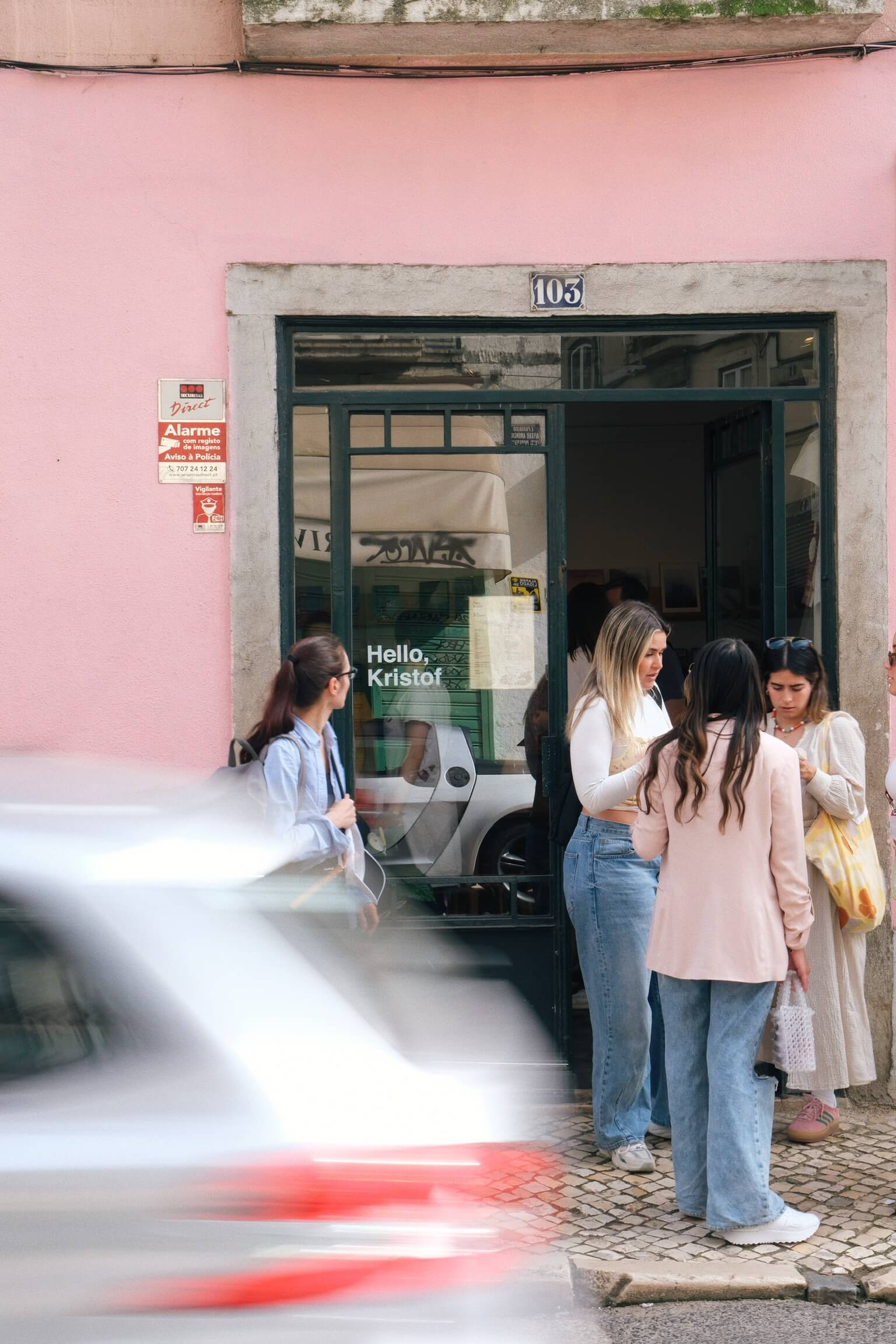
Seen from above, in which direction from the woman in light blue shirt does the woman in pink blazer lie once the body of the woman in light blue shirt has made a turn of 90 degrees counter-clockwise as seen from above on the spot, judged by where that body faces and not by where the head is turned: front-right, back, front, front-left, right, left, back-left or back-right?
right

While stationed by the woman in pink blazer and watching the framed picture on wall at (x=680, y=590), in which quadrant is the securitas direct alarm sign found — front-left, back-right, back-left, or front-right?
front-left

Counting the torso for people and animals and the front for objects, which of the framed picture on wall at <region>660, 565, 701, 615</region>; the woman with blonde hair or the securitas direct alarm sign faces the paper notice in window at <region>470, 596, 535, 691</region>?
the framed picture on wall

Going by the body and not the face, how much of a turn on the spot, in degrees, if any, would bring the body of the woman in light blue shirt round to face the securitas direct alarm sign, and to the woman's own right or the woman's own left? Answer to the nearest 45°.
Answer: approximately 90° to the woman's own left

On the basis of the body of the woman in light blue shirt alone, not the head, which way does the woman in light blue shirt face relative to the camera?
to the viewer's right

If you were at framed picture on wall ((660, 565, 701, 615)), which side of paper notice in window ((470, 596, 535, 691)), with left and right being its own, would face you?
back

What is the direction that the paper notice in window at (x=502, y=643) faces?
toward the camera

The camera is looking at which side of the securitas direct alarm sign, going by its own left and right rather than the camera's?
front

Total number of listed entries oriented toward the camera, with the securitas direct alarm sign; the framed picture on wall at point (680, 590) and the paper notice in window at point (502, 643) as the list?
3

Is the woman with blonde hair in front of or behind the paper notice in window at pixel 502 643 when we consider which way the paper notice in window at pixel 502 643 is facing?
in front

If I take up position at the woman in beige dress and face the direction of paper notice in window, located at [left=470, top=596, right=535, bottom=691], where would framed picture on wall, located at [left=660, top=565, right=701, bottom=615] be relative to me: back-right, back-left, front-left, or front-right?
front-right

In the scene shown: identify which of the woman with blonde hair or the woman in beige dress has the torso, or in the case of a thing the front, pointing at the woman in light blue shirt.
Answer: the woman in beige dress

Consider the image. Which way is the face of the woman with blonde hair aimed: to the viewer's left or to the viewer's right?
to the viewer's right

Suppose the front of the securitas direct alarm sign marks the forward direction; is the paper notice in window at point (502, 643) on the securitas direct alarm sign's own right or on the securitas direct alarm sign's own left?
on the securitas direct alarm sign's own left

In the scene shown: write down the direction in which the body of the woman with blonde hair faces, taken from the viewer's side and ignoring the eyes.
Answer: to the viewer's right

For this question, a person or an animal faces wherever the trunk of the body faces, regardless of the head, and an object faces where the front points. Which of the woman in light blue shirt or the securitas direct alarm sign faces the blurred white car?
the securitas direct alarm sign

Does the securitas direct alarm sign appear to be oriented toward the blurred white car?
yes

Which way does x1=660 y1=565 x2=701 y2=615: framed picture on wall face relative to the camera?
toward the camera

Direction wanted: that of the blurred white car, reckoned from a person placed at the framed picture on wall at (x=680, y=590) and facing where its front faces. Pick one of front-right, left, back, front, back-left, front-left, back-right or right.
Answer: front
